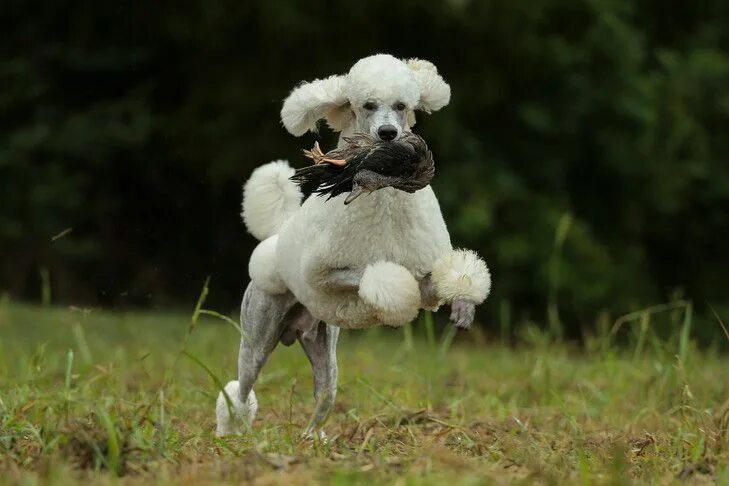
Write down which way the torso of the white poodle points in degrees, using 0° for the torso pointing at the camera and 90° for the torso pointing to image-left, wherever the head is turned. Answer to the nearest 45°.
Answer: approximately 315°
